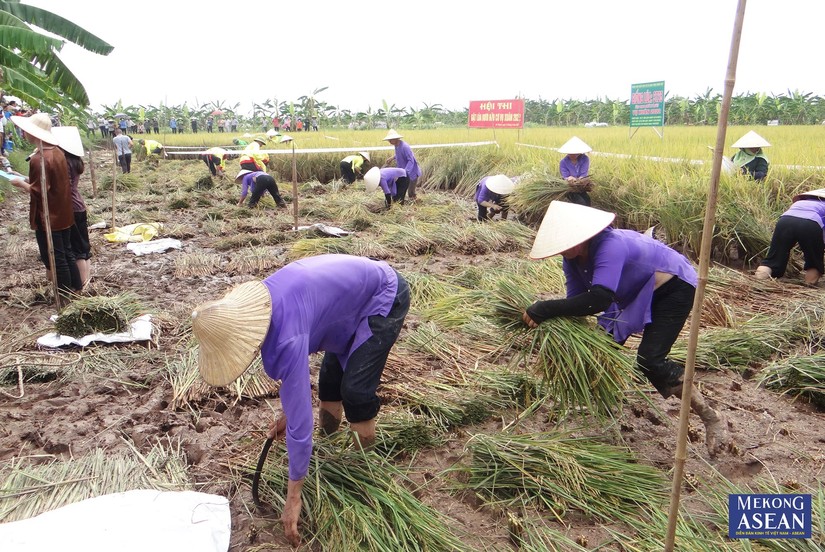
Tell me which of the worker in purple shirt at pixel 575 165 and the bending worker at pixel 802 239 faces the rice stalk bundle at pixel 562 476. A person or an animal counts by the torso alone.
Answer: the worker in purple shirt

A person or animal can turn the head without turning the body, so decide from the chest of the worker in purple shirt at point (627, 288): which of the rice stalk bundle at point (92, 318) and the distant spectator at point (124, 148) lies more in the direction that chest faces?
the rice stalk bundle

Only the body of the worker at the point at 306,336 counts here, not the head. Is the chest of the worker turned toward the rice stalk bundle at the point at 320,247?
no

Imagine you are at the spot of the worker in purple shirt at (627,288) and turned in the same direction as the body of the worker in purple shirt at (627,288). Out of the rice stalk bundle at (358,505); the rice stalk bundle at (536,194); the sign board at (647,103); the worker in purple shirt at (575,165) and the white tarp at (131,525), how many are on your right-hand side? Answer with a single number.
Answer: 3

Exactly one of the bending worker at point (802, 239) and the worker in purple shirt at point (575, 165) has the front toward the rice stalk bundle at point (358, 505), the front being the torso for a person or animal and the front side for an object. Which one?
the worker in purple shirt

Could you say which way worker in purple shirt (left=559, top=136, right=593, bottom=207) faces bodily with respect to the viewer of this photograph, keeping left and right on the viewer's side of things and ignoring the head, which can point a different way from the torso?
facing the viewer

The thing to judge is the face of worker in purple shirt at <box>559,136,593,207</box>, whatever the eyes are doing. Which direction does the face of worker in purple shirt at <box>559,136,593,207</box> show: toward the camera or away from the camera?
toward the camera

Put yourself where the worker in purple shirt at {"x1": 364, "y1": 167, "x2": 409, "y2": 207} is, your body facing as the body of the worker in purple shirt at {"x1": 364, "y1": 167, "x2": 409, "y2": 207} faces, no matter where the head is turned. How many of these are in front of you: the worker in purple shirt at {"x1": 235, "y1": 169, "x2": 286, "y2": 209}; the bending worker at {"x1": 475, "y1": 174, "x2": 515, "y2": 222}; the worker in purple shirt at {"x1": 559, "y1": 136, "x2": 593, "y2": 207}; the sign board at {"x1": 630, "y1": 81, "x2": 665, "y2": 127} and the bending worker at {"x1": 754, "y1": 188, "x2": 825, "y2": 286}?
1

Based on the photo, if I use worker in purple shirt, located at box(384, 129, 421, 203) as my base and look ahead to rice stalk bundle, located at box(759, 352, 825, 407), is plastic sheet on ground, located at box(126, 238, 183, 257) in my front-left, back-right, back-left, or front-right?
front-right

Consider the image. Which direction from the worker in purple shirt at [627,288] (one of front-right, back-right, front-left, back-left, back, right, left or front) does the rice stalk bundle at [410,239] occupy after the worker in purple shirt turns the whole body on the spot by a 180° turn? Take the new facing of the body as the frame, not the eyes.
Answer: back-left

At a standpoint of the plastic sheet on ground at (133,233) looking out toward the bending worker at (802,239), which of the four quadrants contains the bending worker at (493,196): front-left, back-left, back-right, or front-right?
front-left

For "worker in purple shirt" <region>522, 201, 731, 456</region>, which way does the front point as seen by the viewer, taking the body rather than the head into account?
to the viewer's left

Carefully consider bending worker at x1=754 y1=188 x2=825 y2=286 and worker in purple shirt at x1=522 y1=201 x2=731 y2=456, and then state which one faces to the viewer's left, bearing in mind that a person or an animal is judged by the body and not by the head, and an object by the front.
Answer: the worker in purple shirt

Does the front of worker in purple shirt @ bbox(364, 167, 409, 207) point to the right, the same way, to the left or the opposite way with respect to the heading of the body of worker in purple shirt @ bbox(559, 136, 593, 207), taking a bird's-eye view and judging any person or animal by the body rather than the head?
to the right

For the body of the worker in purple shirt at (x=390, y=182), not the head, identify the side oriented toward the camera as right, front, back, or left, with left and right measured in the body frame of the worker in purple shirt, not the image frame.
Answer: left

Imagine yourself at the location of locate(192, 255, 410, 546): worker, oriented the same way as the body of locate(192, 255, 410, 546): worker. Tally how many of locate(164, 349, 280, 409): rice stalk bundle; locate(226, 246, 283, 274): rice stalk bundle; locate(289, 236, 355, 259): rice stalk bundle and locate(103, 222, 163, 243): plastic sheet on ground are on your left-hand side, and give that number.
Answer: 0
